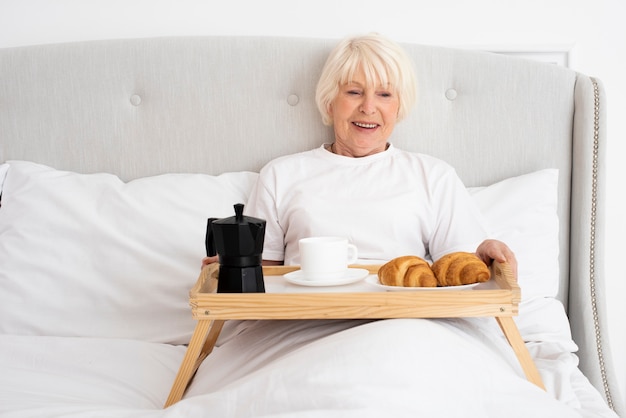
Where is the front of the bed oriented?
toward the camera

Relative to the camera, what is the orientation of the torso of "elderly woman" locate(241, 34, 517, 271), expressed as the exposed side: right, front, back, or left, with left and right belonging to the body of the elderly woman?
front

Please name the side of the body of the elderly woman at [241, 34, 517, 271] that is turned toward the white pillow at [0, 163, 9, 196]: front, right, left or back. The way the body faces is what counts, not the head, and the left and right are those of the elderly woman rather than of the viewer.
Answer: right

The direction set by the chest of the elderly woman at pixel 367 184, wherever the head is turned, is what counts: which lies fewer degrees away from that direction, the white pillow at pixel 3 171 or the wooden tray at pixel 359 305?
the wooden tray

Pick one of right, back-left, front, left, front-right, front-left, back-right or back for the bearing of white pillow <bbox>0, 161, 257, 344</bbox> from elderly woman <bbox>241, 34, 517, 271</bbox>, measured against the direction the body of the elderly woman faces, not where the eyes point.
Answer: right

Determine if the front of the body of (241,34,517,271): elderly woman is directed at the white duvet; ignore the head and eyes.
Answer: yes

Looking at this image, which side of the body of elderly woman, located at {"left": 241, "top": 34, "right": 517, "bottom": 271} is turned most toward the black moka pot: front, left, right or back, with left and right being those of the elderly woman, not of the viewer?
front

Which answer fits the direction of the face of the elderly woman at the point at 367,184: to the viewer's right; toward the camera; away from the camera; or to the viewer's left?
toward the camera

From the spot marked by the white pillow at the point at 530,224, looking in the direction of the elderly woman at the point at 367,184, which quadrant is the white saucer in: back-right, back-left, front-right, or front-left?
front-left
